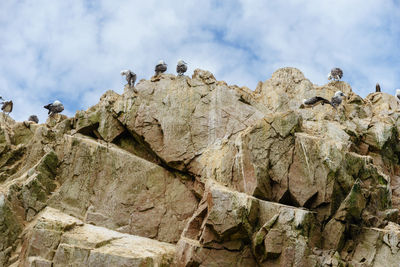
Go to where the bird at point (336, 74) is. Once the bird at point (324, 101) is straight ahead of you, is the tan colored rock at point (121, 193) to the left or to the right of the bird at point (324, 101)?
right

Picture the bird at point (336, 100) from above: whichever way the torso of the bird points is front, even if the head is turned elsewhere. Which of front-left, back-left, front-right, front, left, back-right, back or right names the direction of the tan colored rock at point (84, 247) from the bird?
back-right

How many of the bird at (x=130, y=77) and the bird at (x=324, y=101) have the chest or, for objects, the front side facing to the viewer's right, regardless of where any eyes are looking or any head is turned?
1

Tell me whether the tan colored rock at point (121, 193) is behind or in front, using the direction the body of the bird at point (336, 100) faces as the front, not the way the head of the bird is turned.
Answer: behind

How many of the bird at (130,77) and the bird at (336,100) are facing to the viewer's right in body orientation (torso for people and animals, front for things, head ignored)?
1

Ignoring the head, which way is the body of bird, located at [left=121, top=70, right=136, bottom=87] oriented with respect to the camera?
to the viewer's left
